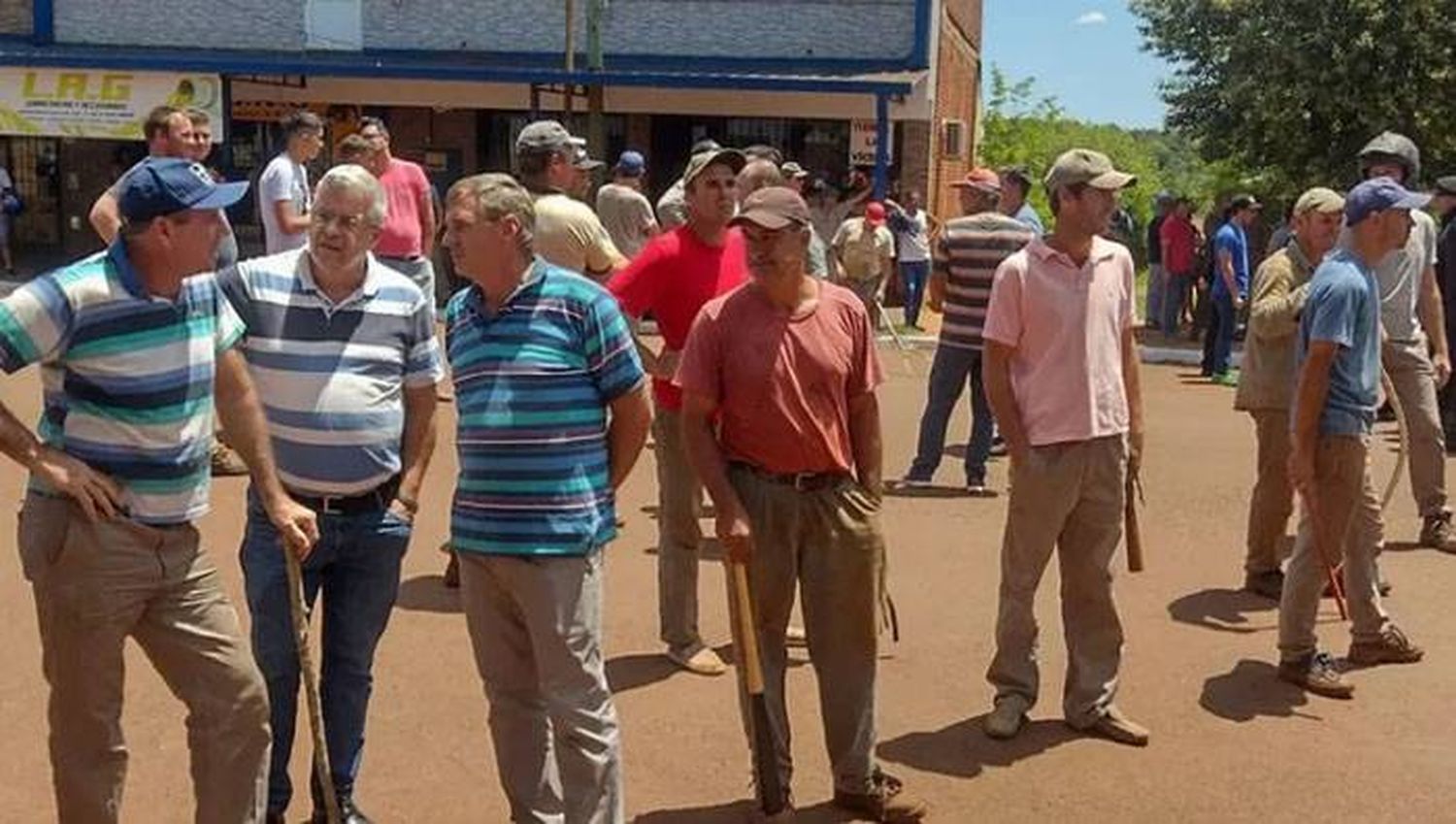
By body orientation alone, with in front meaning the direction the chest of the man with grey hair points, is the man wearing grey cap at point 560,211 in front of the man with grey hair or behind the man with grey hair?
behind

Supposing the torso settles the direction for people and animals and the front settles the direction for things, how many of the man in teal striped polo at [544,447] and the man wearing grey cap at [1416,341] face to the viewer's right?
0

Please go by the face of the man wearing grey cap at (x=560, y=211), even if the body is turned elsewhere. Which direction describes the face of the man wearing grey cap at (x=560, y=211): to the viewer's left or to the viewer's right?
to the viewer's right

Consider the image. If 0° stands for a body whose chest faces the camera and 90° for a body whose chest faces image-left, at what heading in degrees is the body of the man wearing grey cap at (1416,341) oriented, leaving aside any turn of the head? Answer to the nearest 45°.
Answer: approximately 45°

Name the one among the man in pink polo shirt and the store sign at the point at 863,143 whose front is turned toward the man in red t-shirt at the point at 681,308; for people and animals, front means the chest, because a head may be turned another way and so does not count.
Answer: the store sign

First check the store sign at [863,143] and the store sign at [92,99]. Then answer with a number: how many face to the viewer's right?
0

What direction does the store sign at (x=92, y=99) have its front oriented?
toward the camera

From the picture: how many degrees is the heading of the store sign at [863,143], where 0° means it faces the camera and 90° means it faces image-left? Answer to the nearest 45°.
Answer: approximately 0°

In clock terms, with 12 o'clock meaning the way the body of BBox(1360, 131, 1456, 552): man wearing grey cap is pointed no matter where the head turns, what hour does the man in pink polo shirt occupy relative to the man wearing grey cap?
The man in pink polo shirt is roughly at 11 o'clock from the man wearing grey cap.

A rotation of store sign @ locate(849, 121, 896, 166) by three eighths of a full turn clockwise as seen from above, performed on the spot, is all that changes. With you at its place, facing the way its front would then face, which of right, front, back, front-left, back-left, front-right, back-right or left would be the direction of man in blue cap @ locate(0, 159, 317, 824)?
back-left

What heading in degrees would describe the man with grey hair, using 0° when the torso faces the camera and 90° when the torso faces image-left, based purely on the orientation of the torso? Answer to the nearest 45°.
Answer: approximately 0°
